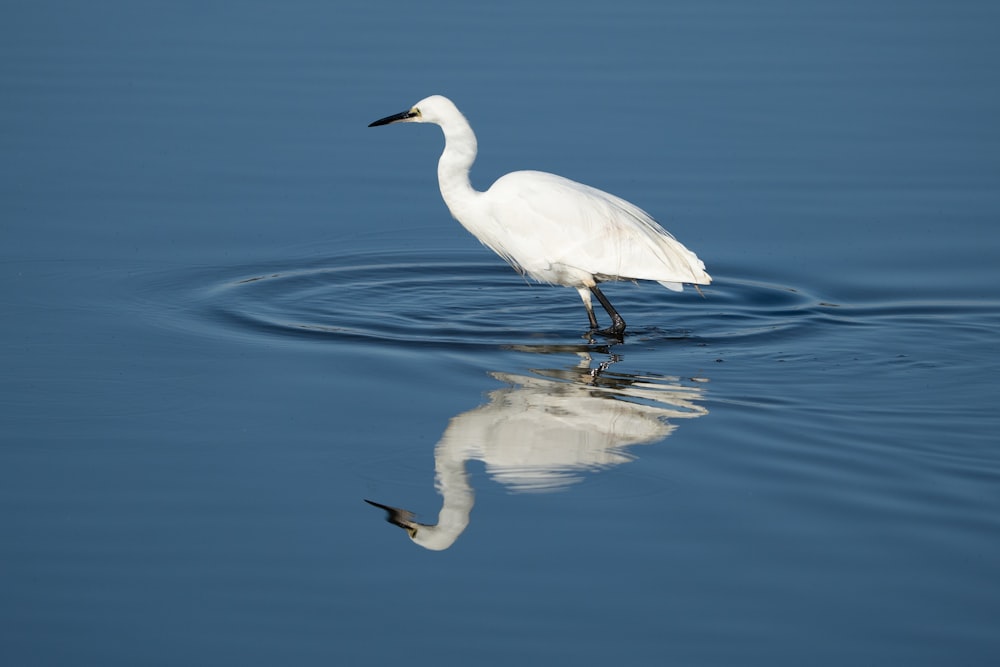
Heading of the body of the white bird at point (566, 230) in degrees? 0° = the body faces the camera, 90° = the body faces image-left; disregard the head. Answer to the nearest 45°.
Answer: approximately 90°
